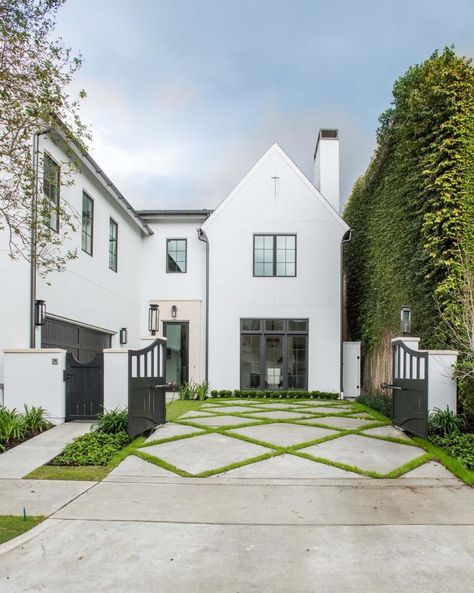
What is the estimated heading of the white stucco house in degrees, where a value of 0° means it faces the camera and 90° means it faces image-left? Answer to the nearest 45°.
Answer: approximately 0°

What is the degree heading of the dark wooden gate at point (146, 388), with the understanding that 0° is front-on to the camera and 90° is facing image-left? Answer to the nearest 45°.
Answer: approximately 315°

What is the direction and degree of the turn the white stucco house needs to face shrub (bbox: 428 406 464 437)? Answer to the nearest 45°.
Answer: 0° — it already faces it

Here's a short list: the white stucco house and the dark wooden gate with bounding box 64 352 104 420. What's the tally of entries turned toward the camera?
2
